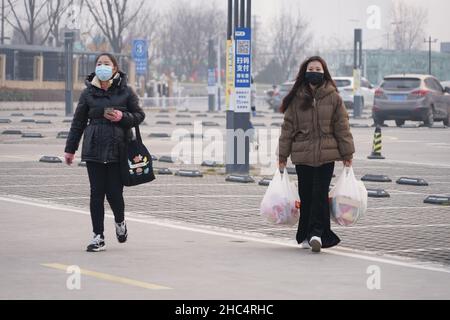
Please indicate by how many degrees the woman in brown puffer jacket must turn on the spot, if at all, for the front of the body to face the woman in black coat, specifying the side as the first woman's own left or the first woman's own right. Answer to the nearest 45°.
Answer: approximately 90° to the first woman's own right

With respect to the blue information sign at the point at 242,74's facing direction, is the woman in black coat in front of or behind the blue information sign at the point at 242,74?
in front

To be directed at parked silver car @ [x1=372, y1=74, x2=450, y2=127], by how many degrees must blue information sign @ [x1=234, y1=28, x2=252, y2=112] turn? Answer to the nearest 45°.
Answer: approximately 180°

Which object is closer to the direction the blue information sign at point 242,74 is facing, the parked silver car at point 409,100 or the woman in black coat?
the woman in black coat

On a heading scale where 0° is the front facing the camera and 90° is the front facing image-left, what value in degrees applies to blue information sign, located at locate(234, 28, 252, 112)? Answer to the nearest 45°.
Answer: approximately 0°

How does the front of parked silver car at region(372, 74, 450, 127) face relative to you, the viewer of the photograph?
facing away from the viewer and to the right of the viewer

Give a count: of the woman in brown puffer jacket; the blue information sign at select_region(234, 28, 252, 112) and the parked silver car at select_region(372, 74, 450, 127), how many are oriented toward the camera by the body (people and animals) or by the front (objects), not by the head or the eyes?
2

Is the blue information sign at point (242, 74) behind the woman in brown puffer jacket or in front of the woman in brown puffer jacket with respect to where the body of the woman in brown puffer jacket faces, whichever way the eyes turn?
behind

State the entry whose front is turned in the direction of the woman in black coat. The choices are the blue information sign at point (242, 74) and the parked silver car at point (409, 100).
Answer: the blue information sign
